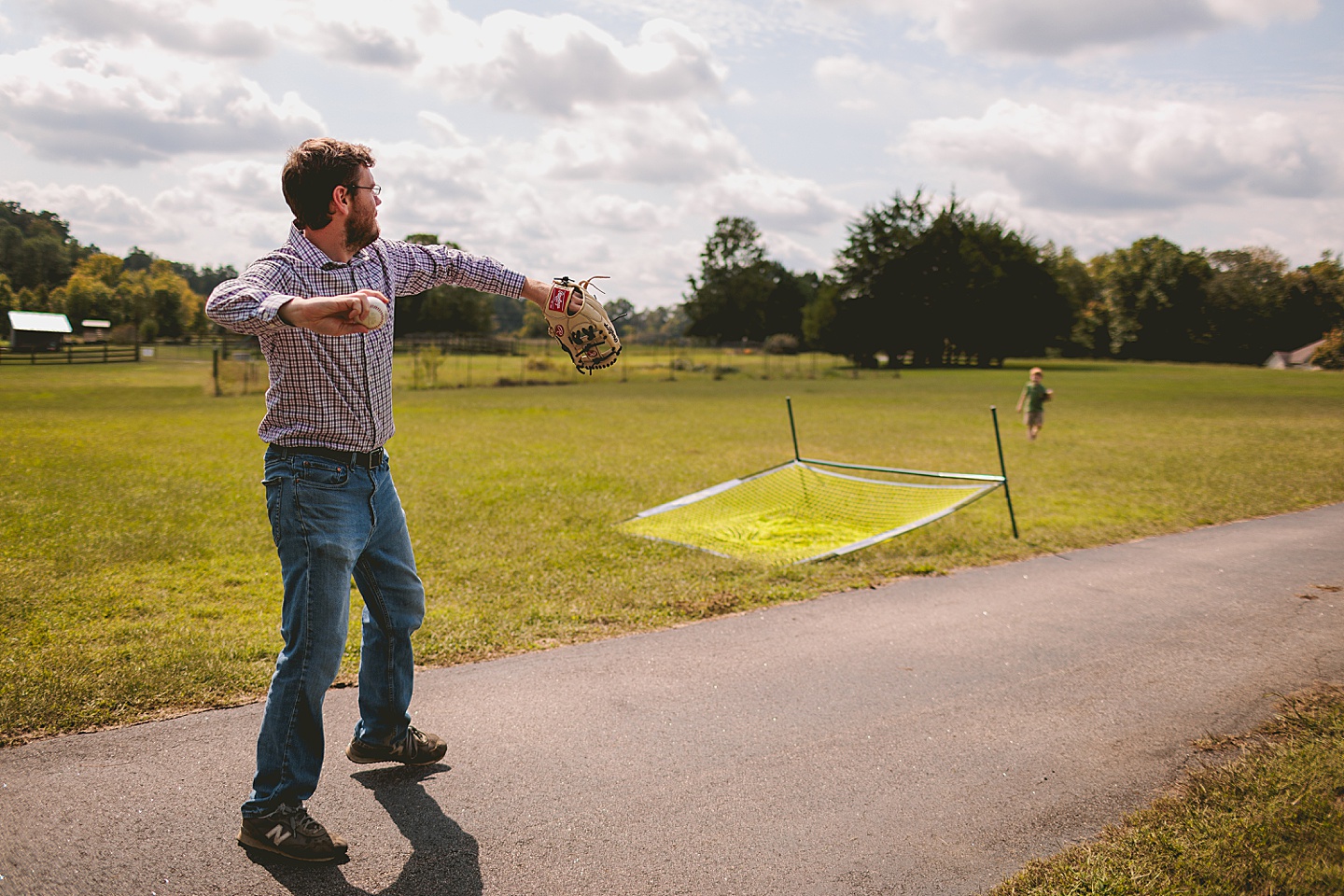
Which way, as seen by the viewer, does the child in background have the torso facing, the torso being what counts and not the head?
toward the camera

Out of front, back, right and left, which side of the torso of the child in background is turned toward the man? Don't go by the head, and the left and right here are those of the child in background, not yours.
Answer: front

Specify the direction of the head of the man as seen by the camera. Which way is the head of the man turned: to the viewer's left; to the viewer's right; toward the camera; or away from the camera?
to the viewer's right

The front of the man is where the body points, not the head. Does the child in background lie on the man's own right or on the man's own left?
on the man's own left

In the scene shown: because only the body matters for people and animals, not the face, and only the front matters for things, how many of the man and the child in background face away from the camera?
0
